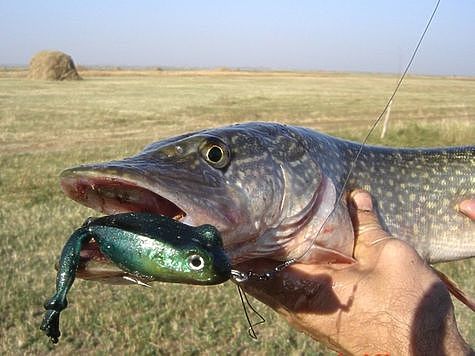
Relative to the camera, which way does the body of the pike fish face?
to the viewer's left

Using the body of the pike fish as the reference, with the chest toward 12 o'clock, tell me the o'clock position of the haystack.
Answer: The haystack is roughly at 2 o'clock from the pike fish.

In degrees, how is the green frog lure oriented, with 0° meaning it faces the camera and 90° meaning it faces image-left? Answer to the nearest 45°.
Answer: approximately 270°

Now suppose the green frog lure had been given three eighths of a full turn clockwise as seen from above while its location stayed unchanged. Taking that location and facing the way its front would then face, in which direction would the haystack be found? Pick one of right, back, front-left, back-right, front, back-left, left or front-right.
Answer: back-right
